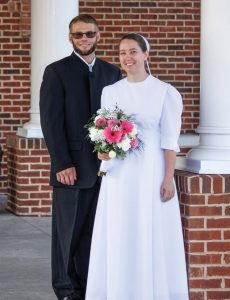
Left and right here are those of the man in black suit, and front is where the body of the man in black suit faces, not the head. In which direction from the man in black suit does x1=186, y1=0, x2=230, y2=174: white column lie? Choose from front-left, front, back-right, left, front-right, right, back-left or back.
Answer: front-left

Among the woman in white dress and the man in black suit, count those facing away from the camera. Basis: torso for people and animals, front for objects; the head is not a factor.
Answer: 0

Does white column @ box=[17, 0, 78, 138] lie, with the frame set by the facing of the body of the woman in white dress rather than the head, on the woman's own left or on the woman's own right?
on the woman's own right

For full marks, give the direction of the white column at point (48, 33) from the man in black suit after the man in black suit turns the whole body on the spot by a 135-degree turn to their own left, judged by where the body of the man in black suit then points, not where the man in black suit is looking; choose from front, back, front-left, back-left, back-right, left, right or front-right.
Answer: front

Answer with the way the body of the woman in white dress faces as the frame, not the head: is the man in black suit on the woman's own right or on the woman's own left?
on the woman's own right

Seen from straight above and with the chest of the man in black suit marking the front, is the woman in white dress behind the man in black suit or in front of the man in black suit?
in front

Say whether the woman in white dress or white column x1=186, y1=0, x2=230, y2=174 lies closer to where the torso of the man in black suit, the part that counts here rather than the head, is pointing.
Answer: the woman in white dress
